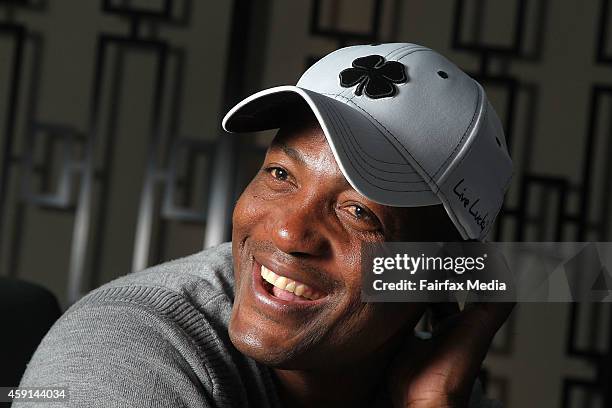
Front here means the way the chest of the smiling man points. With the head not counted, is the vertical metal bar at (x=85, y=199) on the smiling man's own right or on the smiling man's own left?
on the smiling man's own right

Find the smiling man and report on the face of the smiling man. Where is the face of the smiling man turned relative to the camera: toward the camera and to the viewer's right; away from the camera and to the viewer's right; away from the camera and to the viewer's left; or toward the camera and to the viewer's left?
toward the camera and to the viewer's left

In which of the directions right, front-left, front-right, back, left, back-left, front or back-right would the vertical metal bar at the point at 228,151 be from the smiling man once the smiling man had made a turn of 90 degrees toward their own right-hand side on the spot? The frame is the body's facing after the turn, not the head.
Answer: front-right

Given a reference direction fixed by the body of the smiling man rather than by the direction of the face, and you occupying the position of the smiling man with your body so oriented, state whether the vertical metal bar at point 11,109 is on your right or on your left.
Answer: on your right

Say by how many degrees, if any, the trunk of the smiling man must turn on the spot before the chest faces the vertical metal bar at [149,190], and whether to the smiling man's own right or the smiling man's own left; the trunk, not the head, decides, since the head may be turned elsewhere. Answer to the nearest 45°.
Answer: approximately 135° to the smiling man's own right
